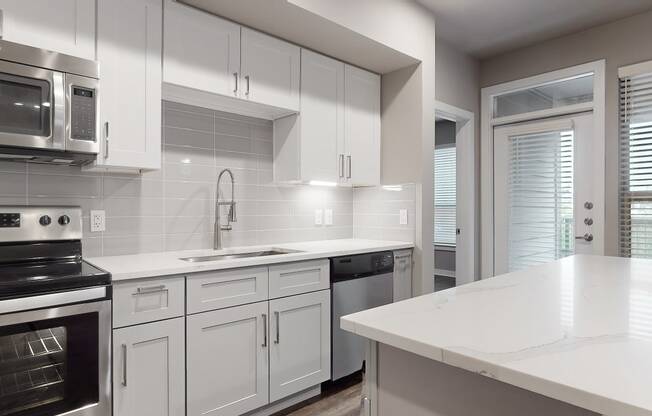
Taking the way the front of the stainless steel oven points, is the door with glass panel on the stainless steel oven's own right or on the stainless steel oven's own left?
on the stainless steel oven's own left

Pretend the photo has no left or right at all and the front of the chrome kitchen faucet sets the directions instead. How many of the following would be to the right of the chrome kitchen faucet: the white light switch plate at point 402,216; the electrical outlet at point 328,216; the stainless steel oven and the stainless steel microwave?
2

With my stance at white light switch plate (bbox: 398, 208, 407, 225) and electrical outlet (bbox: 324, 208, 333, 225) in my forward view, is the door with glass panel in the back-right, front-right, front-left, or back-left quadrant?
back-right

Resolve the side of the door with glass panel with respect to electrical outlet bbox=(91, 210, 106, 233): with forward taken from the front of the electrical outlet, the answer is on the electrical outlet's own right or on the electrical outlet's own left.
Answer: on the electrical outlet's own left

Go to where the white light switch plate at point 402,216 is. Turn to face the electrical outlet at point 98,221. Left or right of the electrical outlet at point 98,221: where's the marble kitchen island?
left

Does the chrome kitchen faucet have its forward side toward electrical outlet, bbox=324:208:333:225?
no

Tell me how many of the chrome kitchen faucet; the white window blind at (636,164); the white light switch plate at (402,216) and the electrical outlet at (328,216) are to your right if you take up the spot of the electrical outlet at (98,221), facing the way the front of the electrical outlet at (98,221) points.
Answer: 0

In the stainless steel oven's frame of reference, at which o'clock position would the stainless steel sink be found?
The stainless steel sink is roughly at 8 o'clock from the stainless steel oven.

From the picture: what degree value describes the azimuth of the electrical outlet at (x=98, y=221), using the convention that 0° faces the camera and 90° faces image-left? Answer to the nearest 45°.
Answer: approximately 0°

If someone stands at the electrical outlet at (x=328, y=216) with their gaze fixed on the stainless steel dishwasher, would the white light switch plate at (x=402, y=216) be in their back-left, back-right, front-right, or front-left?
front-left

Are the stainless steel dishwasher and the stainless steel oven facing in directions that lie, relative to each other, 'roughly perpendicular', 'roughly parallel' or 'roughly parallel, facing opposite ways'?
roughly parallel

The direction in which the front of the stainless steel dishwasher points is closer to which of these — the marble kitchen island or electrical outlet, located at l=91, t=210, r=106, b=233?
the marble kitchen island

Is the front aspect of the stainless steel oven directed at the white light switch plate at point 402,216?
no

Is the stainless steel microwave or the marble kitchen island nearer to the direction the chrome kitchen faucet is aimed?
the marble kitchen island

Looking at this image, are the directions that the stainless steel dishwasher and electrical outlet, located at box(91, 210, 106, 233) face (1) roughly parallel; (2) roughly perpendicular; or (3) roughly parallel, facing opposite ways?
roughly parallel

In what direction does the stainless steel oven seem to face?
toward the camera

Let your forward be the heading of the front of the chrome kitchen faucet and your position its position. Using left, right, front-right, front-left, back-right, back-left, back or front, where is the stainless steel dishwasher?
front-left

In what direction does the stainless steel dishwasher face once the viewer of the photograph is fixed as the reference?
facing the viewer and to the right of the viewer

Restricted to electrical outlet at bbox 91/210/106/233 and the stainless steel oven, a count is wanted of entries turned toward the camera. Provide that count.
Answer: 2

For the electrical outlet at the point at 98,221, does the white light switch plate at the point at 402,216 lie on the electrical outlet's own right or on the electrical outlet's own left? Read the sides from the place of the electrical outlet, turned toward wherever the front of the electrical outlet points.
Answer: on the electrical outlet's own left
